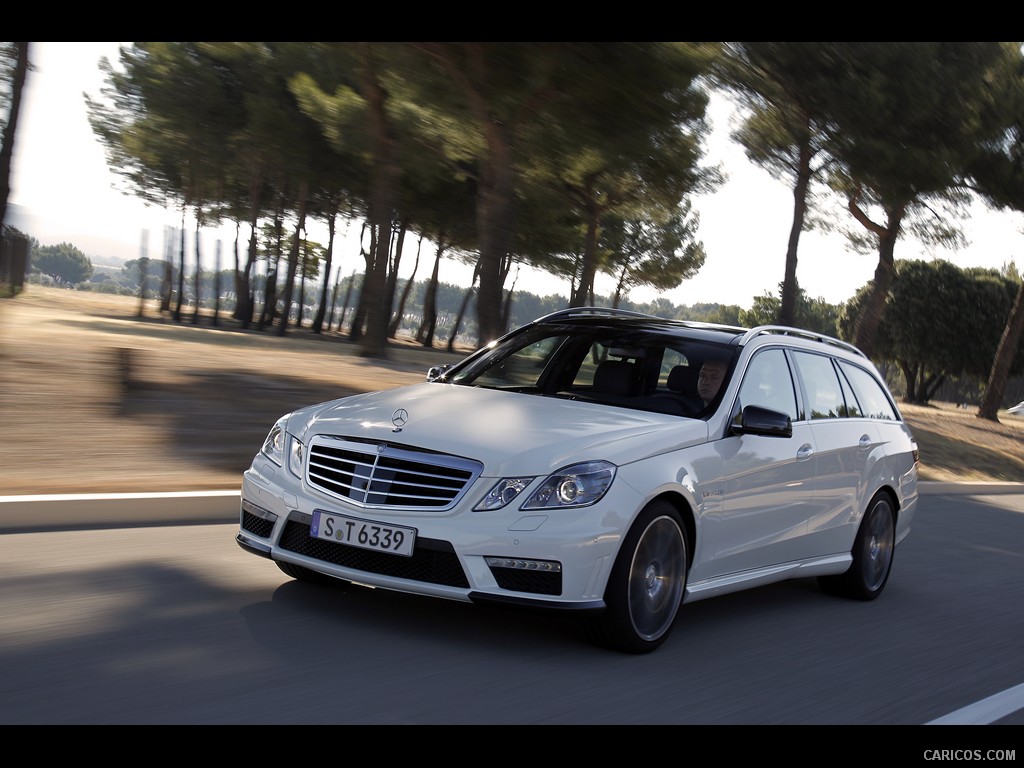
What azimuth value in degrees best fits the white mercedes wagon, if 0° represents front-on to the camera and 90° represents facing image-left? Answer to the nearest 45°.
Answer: approximately 45°
